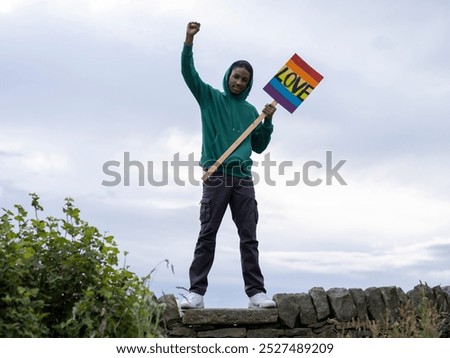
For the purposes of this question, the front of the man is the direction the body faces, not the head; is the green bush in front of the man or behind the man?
in front

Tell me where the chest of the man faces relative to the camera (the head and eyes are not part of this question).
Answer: toward the camera
